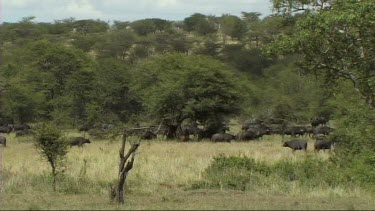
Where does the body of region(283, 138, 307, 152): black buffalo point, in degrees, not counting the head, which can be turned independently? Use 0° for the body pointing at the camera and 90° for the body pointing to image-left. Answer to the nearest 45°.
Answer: approximately 90°

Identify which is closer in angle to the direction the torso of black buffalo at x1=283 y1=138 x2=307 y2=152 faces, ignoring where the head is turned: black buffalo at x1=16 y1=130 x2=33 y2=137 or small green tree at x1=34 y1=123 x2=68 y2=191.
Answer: the black buffalo
